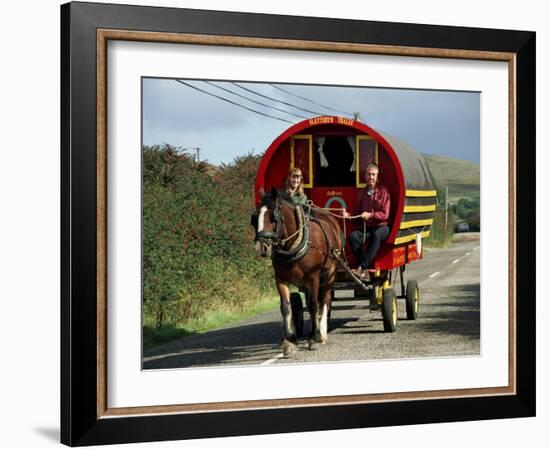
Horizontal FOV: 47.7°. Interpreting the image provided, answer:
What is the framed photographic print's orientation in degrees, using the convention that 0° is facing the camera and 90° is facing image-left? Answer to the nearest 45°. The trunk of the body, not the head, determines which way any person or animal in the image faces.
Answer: approximately 315°
